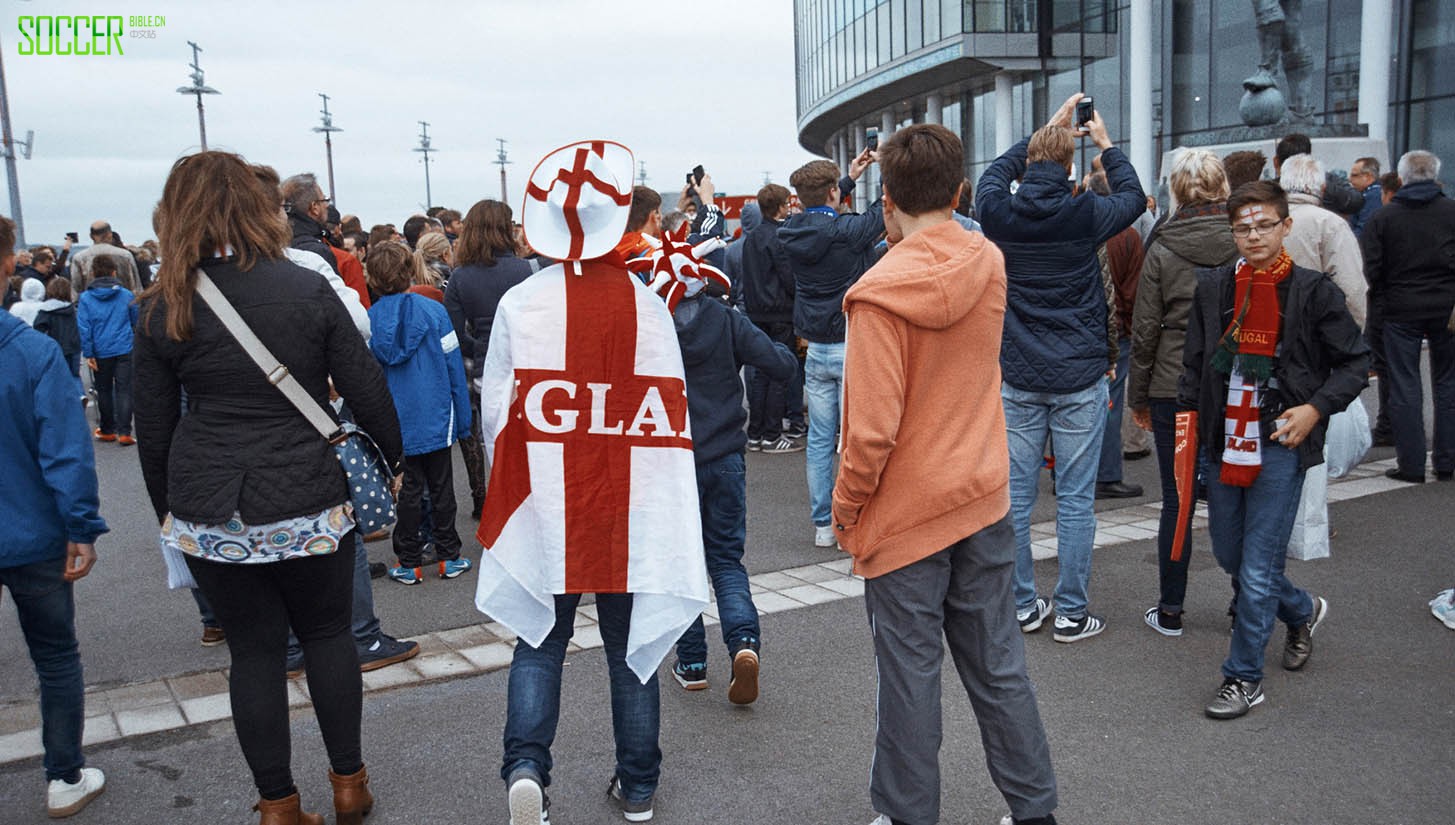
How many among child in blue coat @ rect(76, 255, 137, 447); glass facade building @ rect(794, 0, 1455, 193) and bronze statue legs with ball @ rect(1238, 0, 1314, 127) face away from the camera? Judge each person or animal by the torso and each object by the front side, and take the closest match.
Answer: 1

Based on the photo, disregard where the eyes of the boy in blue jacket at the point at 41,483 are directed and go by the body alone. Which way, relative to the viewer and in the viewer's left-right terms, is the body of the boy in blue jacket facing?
facing away from the viewer and to the right of the viewer

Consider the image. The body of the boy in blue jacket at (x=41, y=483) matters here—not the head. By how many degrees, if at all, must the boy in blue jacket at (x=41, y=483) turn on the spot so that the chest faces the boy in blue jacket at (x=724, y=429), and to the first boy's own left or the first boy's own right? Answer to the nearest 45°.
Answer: approximately 45° to the first boy's own right

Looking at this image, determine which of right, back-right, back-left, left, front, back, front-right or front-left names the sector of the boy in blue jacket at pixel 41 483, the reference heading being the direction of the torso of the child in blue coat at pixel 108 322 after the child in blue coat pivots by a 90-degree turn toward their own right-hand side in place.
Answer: right

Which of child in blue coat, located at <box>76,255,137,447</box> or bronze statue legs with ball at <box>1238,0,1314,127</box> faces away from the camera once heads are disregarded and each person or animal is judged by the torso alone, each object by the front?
the child in blue coat

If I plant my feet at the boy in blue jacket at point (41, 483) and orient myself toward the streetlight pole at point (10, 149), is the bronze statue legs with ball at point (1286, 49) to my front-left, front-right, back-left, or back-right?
front-right

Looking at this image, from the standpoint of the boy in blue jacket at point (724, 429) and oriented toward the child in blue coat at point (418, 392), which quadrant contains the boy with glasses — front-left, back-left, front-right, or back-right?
back-right

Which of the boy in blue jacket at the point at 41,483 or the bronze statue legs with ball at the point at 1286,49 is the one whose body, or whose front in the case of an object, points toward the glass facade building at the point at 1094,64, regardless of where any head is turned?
the boy in blue jacket

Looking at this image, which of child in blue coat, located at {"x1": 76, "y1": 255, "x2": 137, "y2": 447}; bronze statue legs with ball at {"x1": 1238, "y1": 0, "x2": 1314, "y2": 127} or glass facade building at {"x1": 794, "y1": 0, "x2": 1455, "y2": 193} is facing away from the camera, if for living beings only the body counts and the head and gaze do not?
the child in blue coat

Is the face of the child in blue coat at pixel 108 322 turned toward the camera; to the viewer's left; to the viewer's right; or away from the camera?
away from the camera

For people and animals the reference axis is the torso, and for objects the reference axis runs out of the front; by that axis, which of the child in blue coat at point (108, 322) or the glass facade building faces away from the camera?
the child in blue coat

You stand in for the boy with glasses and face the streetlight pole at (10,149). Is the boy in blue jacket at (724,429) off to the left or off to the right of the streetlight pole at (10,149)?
left

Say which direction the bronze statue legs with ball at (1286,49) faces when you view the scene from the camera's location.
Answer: facing the viewer and to the left of the viewer

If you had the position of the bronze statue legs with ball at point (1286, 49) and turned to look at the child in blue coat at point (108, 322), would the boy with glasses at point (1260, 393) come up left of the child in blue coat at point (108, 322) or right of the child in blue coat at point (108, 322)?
left

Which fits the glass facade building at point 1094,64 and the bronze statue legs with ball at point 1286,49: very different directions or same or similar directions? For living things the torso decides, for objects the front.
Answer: same or similar directions

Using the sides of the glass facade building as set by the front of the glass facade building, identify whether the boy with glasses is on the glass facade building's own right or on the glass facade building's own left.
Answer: on the glass facade building's own left

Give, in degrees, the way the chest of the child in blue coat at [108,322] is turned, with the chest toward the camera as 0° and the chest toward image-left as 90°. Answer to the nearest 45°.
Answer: approximately 180°

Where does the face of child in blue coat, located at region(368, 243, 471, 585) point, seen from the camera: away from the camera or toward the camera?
away from the camera

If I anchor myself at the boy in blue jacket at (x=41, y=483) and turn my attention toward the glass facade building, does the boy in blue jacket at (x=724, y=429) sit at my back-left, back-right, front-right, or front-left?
front-right

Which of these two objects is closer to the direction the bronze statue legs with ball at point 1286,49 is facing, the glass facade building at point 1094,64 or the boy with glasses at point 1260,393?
the boy with glasses

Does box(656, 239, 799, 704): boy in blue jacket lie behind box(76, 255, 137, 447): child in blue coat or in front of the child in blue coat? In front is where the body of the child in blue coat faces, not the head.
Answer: behind
